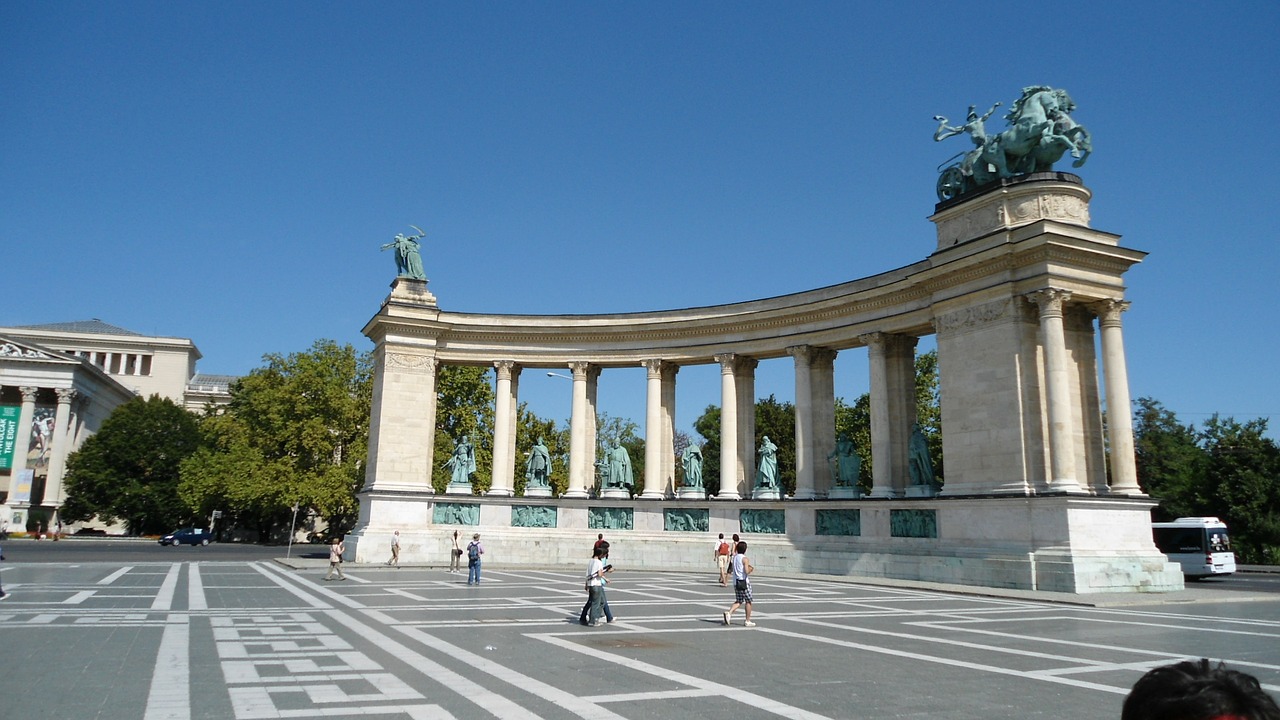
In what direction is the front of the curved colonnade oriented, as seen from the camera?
facing the viewer and to the left of the viewer

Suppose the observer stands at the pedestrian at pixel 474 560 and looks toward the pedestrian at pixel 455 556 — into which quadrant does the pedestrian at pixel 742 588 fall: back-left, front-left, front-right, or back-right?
back-right

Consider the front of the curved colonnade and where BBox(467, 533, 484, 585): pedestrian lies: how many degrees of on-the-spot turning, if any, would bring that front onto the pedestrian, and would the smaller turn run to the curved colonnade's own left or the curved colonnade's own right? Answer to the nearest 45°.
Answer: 0° — it already faces them

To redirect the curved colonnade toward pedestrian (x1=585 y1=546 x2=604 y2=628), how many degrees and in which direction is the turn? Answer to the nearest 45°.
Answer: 0° — it already faces them
